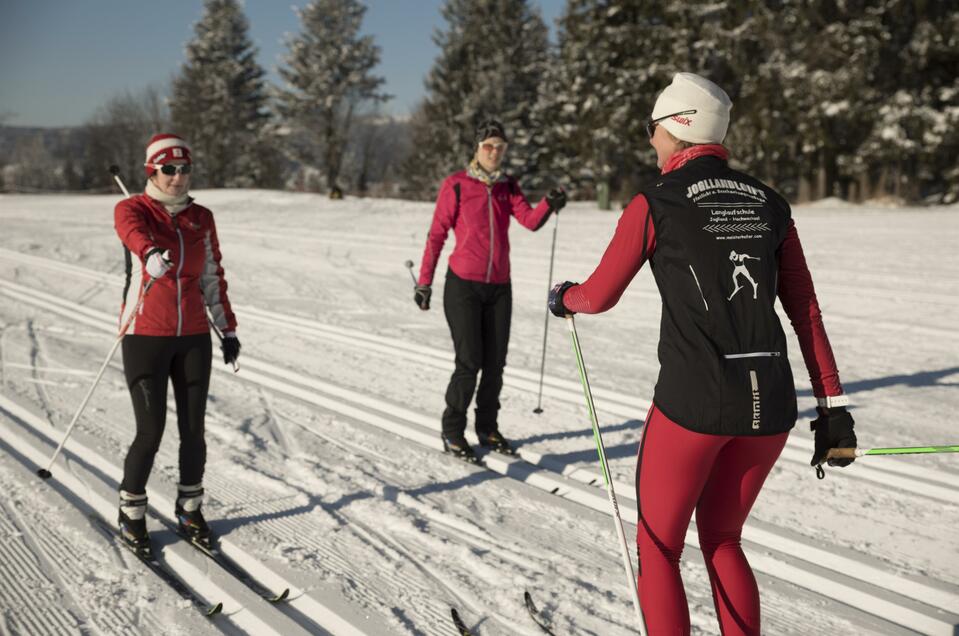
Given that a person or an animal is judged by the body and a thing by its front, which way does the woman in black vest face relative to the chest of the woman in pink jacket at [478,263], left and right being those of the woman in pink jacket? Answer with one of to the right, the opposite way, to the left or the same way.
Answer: the opposite way

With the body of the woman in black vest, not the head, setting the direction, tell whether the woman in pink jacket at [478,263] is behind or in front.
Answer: in front

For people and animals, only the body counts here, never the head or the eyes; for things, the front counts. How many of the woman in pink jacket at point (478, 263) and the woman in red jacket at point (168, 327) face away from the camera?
0

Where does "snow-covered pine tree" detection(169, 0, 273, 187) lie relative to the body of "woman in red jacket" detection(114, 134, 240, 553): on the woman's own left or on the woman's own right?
on the woman's own left

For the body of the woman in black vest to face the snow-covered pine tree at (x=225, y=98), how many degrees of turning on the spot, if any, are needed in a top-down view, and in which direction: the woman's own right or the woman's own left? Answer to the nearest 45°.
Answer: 0° — they already face it

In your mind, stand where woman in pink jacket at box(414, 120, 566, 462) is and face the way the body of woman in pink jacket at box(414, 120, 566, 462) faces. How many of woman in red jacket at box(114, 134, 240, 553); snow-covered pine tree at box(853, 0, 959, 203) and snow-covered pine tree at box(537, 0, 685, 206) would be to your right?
1

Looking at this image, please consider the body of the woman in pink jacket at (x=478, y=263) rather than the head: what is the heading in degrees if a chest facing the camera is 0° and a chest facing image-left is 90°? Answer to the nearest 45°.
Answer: approximately 315°

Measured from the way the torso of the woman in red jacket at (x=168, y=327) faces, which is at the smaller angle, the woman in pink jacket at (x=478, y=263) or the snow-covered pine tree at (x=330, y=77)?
the woman in pink jacket

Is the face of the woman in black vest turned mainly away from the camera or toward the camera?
away from the camera

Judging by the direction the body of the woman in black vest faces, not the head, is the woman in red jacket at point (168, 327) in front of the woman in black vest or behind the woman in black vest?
in front

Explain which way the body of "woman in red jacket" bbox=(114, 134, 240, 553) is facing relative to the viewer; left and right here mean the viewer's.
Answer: facing the viewer and to the right of the viewer

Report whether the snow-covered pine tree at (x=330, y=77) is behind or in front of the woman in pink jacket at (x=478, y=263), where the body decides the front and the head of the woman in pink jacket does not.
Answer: behind

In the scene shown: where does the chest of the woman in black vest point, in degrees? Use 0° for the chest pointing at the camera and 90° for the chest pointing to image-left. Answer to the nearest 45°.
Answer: approximately 135°
